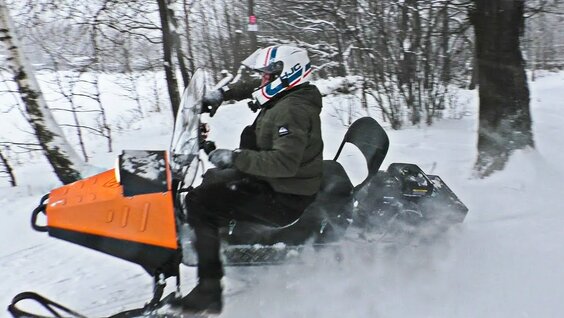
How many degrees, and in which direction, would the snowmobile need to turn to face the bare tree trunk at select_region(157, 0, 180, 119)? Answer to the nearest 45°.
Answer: approximately 90° to its right

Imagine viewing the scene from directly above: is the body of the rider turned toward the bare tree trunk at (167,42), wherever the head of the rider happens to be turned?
no

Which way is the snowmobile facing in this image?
to the viewer's left

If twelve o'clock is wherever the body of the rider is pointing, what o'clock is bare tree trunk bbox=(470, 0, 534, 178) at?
The bare tree trunk is roughly at 5 o'clock from the rider.

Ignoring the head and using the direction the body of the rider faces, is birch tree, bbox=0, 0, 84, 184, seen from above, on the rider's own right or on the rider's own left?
on the rider's own right

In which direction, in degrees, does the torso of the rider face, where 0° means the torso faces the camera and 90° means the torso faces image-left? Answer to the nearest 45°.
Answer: approximately 90°

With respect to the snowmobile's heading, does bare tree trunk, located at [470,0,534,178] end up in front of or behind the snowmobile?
behind

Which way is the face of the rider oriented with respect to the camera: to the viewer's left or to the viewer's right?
to the viewer's left

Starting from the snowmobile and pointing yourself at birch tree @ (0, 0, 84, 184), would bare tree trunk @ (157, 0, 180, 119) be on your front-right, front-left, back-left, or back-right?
front-right
